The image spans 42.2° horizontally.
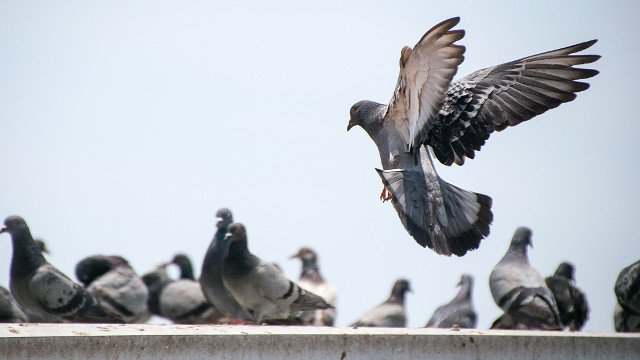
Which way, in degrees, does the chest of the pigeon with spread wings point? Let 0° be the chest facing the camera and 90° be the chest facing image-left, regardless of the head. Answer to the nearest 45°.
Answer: approximately 135°

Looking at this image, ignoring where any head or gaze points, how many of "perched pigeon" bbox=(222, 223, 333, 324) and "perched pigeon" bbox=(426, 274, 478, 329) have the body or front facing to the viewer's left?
1

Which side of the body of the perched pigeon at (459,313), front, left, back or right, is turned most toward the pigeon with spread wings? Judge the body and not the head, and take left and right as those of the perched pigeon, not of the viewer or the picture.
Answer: right

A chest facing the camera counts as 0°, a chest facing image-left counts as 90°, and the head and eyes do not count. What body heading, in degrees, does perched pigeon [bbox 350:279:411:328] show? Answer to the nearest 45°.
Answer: approximately 270°

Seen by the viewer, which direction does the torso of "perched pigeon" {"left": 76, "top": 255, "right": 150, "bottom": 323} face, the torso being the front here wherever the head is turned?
to the viewer's left

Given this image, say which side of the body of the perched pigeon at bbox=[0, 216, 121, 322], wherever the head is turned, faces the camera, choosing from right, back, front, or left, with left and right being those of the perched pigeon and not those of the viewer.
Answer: left

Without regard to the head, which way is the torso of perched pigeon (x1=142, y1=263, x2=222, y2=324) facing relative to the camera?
to the viewer's left

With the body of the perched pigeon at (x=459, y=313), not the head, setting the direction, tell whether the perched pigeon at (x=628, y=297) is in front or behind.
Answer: in front

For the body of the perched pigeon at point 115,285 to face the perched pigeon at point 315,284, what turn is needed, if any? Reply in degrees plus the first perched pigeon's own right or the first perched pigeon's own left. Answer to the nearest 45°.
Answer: approximately 135° to the first perched pigeon's own right
